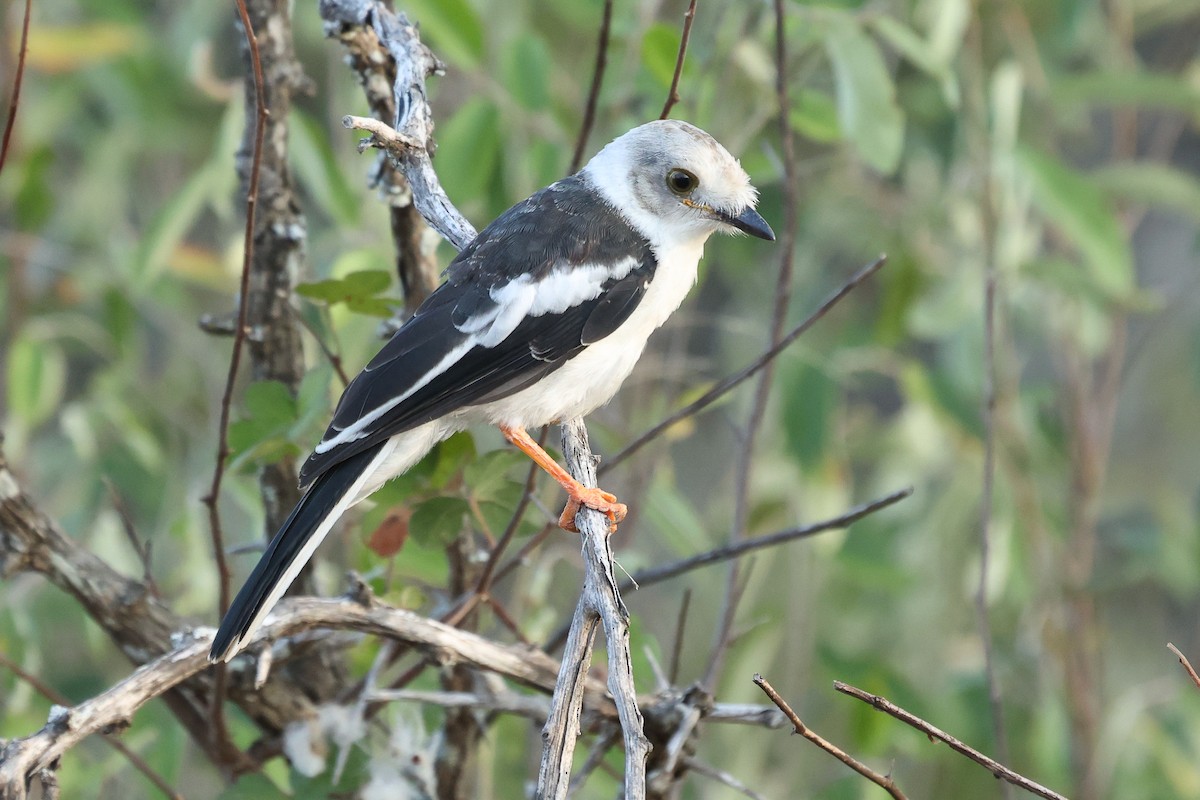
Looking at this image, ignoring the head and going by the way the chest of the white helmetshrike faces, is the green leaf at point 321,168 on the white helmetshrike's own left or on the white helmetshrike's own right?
on the white helmetshrike's own left

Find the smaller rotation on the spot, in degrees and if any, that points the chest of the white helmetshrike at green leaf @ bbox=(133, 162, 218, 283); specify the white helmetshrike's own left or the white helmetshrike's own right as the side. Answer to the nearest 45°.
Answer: approximately 135° to the white helmetshrike's own left

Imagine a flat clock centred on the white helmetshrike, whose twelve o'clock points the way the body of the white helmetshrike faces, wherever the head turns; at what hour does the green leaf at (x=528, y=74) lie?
The green leaf is roughly at 9 o'clock from the white helmetshrike.

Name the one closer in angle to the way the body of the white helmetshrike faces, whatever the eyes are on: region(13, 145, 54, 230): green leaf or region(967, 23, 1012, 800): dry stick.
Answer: the dry stick

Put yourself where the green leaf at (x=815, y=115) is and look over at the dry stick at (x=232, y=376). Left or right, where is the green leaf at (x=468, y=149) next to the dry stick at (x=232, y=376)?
right

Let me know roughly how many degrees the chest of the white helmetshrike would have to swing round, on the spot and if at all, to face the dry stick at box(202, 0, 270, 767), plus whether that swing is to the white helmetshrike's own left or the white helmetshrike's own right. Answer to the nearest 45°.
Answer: approximately 135° to the white helmetshrike's own right

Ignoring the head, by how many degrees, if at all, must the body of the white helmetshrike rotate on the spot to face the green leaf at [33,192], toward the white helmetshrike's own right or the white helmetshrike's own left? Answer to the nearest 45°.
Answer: approximately 135° to the white helmetshrike's own left

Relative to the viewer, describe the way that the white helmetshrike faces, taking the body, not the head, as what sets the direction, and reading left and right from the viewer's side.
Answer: facing to the right of the viewer

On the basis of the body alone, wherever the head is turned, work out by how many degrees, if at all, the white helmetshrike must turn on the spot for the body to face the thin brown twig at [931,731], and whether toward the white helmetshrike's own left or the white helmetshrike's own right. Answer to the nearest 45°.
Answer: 0° — it already faces it

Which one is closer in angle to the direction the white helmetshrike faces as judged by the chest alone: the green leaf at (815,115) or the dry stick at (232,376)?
the green leaf

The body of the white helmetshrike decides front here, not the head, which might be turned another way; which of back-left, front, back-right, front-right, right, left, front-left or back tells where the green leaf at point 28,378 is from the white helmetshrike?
back-left
